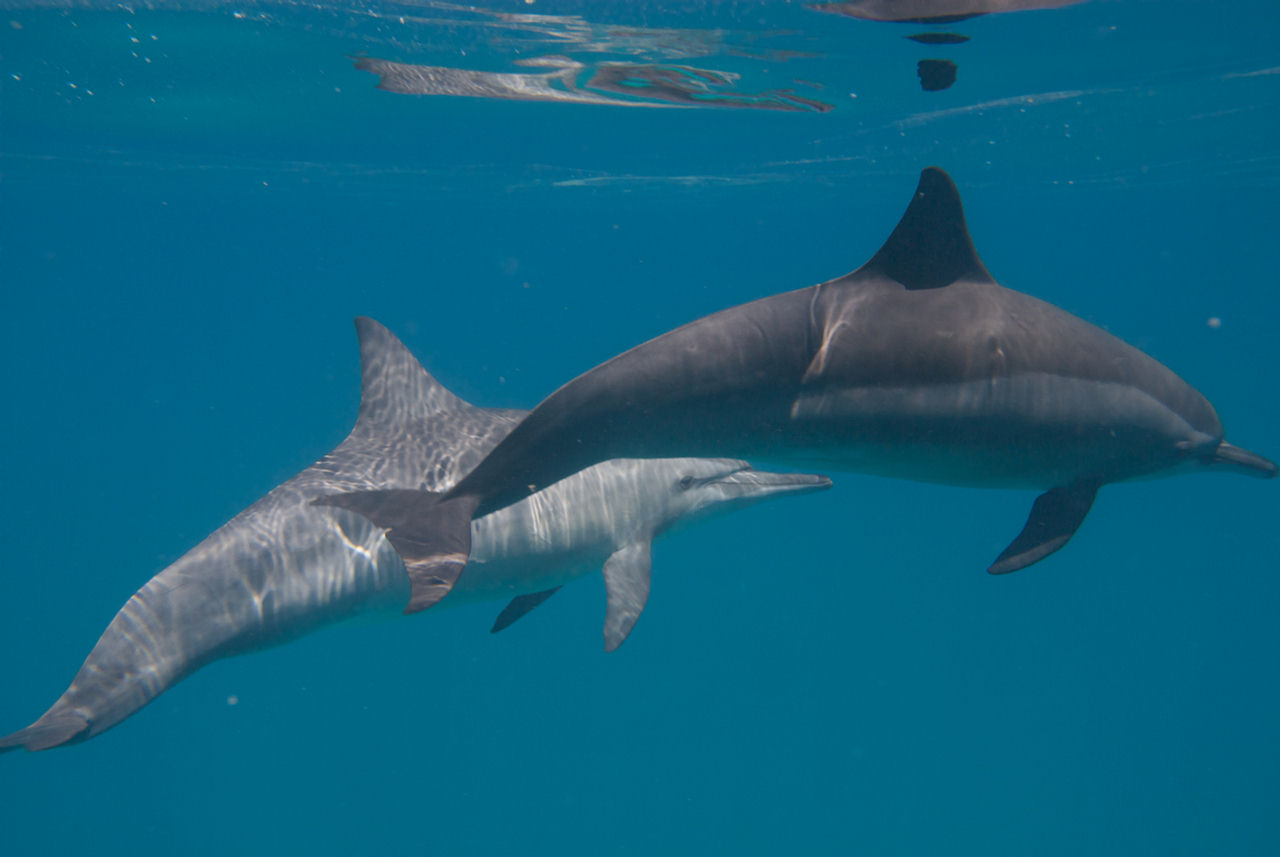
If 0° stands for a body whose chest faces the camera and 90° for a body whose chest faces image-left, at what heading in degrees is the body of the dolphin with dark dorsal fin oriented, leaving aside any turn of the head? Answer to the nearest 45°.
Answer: approximately 270°

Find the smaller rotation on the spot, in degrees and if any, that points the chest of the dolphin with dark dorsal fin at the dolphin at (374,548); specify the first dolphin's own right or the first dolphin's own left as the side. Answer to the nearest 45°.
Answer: approximately 135° to the first dolphin's own left
